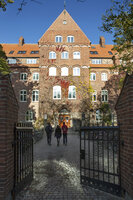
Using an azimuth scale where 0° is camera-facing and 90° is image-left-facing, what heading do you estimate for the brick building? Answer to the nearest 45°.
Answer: approximately 0°

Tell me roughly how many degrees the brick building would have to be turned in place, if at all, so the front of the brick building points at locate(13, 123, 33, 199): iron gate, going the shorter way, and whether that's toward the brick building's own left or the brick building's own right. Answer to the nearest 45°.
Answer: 0° — it already faces it
